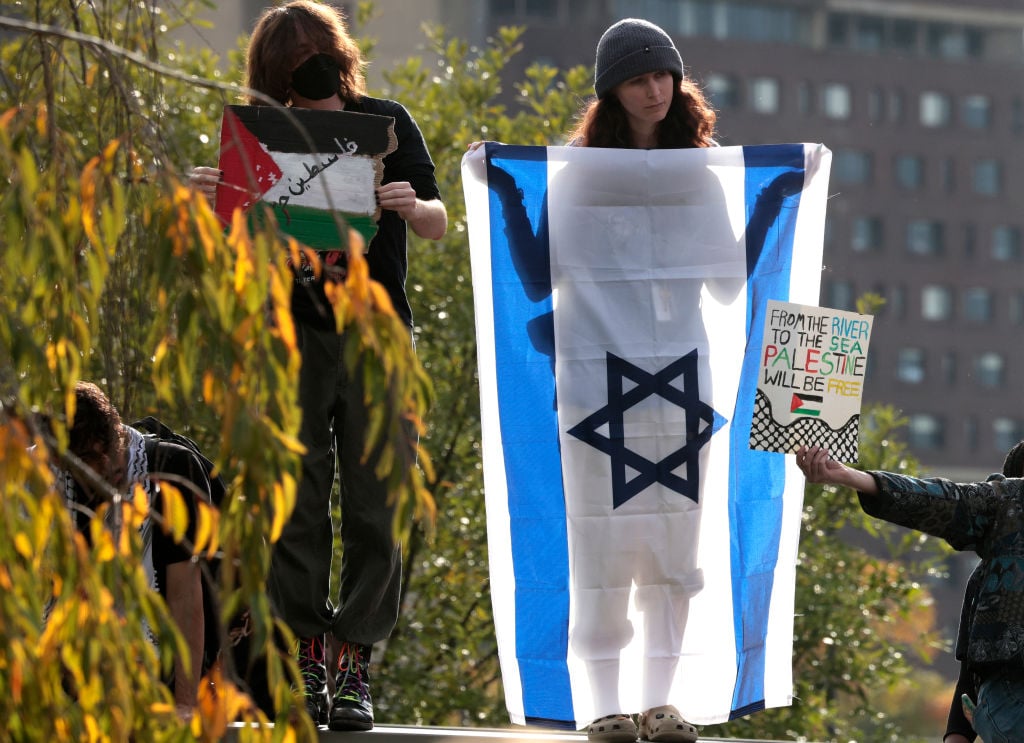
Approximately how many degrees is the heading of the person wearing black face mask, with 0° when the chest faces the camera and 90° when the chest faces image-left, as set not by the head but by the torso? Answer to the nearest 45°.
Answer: approximately 0°
